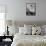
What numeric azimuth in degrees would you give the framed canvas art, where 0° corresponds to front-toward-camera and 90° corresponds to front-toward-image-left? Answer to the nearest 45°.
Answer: approximately 0°
